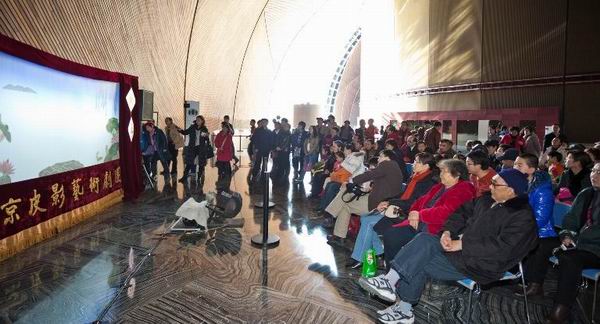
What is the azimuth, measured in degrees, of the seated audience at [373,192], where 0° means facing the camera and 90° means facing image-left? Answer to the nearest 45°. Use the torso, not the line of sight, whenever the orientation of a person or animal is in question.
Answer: approximately 90°

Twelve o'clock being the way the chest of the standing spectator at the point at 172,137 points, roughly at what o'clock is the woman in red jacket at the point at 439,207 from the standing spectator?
The woman in red jacket is roughly at 10 o'clock from the standing spectator.

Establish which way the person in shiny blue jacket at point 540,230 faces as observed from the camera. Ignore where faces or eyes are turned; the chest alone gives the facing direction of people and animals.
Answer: facing to the left of the viewer

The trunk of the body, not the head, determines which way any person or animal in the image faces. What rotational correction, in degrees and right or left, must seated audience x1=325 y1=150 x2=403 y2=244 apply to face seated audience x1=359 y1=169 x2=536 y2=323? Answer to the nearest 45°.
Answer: approximately 135° to their left

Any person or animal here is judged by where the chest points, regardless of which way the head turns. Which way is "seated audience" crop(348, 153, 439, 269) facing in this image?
to the viewer's left

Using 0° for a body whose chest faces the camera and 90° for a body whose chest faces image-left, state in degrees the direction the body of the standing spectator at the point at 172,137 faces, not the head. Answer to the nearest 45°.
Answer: approximately 45°

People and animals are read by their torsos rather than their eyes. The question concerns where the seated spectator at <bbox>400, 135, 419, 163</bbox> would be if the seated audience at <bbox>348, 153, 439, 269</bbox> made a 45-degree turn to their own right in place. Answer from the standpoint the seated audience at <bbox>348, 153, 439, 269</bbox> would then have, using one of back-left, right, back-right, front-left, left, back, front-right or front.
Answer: front-right

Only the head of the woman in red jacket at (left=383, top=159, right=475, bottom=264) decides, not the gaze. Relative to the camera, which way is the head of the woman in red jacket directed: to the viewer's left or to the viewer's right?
to the viewer's left

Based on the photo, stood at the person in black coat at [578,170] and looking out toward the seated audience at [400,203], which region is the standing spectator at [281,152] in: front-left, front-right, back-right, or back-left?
front-right

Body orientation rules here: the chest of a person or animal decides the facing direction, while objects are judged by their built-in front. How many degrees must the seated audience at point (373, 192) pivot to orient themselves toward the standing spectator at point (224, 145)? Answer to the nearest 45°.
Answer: approximately 45° to their right

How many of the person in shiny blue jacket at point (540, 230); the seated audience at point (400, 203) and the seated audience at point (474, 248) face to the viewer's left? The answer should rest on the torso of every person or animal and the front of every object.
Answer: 3

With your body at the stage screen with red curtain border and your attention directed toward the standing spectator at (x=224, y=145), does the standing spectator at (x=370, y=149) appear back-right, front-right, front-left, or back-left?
front-right

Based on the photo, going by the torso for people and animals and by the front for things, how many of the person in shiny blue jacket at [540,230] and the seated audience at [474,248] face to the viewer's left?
2

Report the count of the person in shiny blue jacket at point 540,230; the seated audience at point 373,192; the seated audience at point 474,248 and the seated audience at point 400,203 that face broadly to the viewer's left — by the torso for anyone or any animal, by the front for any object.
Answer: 4

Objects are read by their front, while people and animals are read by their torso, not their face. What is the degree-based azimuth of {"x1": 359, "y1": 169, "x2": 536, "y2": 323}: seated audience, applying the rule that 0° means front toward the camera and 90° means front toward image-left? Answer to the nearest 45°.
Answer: approximately 90°

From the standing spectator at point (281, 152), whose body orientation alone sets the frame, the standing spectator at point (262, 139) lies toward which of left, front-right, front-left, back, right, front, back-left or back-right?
front
